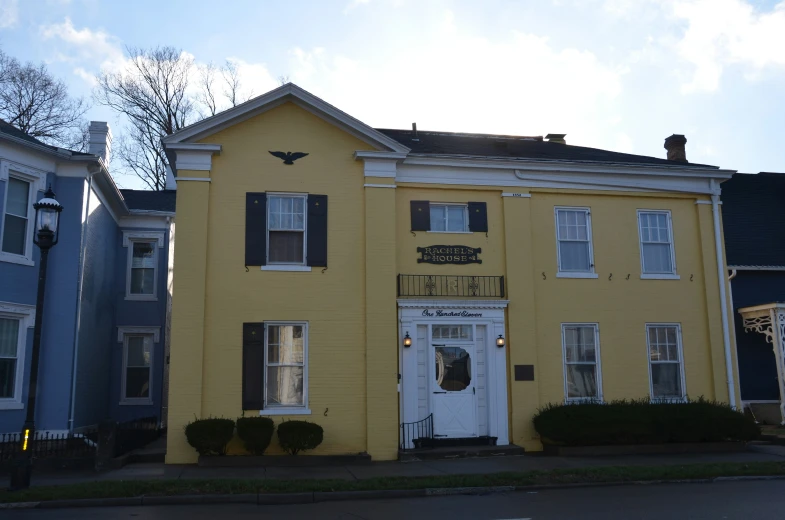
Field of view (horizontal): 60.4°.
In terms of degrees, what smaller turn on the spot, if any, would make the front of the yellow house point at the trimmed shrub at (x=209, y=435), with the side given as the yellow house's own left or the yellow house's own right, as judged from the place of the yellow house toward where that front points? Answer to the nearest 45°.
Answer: approximately 45° to the yellow house's own right

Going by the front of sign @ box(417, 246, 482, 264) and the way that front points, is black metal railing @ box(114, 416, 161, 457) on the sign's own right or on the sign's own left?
on the sign's own right

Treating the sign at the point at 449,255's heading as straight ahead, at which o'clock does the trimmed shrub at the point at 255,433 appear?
The trimmed shrub is roughly at 2 o'clock from the sign.

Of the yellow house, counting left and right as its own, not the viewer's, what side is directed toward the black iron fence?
right

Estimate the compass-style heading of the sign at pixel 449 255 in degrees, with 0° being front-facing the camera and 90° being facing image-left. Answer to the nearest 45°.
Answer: approximately 0°

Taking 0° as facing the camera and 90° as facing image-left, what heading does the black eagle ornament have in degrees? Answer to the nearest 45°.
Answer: approximately 0°
